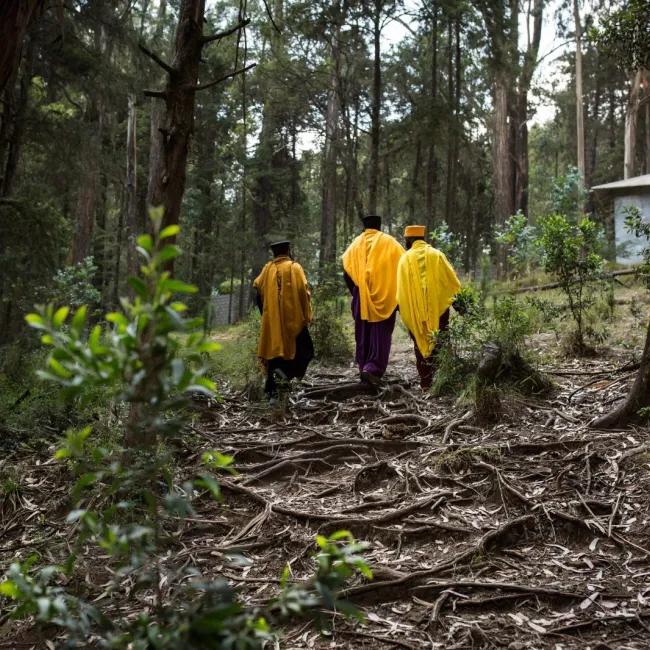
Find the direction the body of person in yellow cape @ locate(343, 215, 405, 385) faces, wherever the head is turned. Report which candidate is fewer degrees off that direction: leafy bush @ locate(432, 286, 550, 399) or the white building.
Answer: the white building

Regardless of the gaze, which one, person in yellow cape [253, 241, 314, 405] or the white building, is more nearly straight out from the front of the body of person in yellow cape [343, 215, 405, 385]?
the white building

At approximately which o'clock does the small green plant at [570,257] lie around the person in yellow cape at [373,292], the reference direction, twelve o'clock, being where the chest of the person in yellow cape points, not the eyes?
The small green plant is roughly at 3 o'clock from the person in yellow cape.

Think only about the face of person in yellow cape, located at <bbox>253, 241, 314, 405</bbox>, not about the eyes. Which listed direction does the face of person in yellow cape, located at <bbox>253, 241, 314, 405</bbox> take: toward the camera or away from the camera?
away from the camera

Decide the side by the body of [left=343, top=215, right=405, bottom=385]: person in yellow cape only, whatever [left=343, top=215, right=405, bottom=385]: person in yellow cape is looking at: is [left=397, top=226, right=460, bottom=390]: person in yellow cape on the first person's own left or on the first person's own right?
on the first person's own right

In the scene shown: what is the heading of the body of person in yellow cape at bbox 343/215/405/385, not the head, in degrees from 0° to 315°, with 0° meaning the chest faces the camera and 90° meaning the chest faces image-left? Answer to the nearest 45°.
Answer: approximately 180°

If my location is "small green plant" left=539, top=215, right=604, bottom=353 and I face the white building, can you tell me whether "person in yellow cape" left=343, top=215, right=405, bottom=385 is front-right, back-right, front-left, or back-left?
back-left

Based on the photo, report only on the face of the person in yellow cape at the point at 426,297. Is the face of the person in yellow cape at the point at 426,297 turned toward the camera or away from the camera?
away from the camera

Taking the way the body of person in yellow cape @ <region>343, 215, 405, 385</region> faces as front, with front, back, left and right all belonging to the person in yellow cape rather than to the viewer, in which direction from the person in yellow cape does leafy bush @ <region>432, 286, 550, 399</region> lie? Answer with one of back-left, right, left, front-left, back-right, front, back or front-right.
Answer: back-right

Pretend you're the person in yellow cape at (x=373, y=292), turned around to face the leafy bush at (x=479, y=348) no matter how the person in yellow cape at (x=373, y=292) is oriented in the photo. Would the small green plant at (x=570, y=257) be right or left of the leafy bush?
left

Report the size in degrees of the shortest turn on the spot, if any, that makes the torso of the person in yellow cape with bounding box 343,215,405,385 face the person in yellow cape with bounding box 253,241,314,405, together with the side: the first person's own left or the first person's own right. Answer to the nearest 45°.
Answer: approximately 90° to the first person's own left

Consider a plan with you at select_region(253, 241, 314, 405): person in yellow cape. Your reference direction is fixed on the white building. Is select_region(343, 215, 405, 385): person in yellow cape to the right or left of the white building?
right
